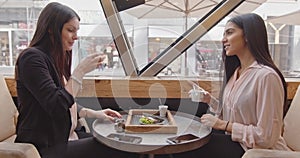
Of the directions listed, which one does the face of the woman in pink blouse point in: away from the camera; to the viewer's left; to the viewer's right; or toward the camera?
to the viewer's left

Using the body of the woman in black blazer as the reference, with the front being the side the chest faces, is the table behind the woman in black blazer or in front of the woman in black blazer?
in front

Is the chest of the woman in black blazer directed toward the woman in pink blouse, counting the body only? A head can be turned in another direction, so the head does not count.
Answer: yes

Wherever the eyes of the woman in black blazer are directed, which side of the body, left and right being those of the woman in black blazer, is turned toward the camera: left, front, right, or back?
right

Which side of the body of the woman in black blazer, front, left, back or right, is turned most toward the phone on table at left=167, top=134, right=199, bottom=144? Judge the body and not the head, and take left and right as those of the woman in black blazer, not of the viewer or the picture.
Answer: front
